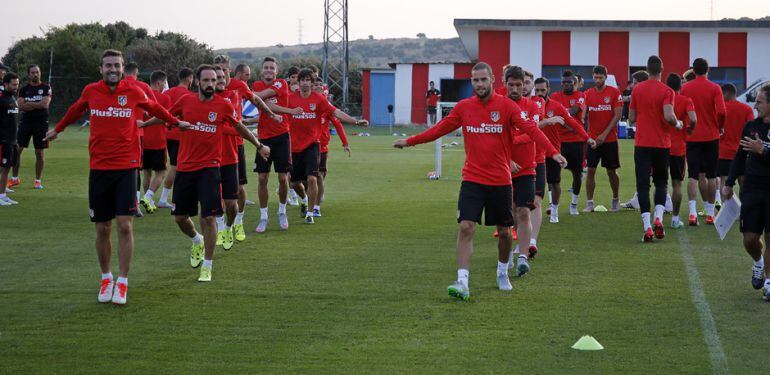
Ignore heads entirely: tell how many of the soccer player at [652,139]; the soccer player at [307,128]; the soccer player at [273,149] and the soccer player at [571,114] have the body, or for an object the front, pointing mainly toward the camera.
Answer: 3

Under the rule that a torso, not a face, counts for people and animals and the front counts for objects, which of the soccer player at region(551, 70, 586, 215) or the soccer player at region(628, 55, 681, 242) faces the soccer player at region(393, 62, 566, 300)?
the soccer player at region(551, 70, 586, 215)

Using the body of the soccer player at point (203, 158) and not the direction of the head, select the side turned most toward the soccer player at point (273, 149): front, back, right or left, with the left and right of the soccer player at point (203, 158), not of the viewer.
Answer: back

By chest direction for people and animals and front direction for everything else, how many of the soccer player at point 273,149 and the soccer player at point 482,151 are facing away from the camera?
0

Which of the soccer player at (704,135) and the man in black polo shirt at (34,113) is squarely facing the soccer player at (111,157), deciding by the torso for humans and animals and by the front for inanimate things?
the man in black polo shirt

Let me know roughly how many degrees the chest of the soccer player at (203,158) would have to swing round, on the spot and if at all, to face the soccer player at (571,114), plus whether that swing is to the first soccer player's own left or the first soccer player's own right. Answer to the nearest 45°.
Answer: approximately 135° to the first soccer player's own left

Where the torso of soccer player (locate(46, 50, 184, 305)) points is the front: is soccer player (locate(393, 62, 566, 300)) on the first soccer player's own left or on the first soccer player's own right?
on the first soccer player's own left

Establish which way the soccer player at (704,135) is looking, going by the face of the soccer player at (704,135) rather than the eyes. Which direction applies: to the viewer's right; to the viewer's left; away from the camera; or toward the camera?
away from the camera

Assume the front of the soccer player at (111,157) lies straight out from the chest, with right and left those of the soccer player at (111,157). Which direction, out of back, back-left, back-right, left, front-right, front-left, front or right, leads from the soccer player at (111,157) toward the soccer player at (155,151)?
back

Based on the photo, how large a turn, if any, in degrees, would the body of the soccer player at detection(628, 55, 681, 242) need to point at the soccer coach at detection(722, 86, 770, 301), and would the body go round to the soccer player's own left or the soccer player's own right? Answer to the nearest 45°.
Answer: approximately 180°
